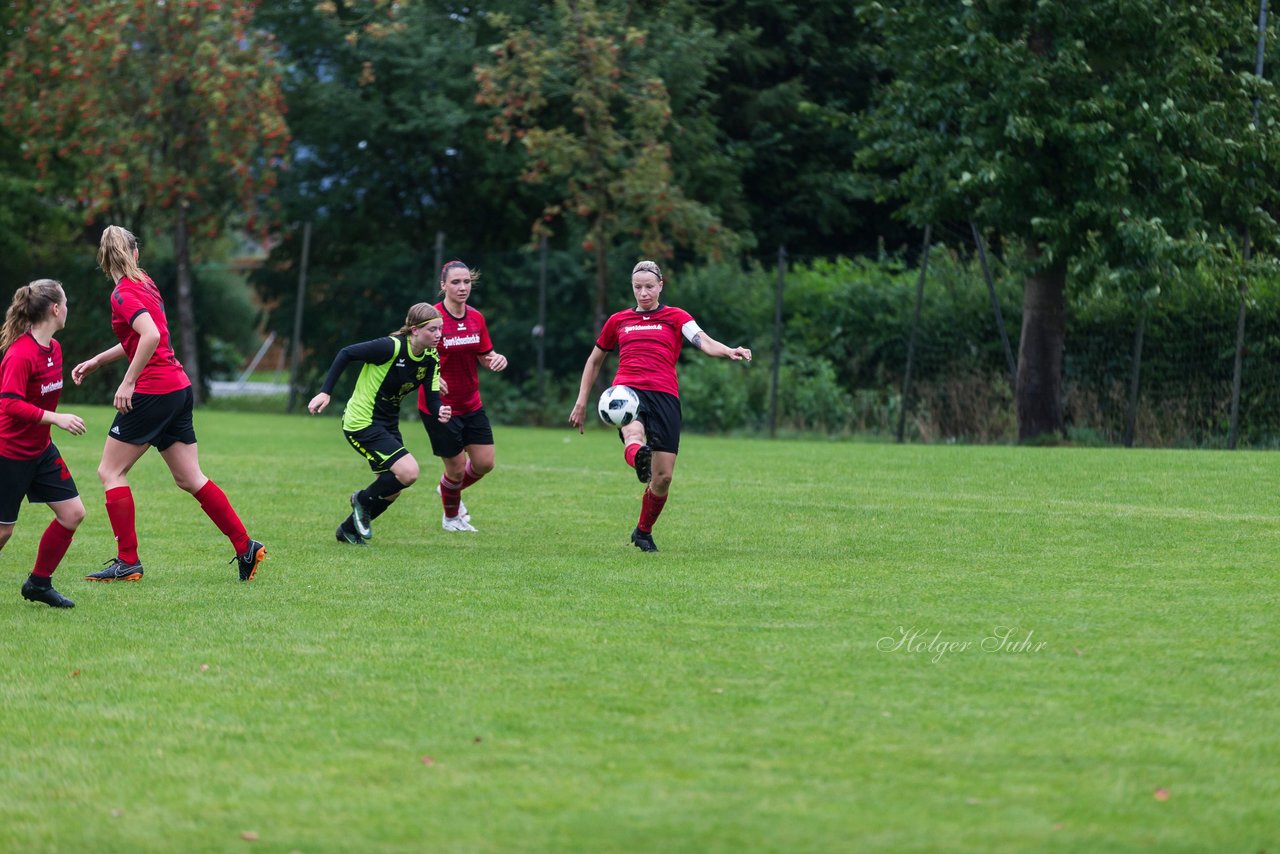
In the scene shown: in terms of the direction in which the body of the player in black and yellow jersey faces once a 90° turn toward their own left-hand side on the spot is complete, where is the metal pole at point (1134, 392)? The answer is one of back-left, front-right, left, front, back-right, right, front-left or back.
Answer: front

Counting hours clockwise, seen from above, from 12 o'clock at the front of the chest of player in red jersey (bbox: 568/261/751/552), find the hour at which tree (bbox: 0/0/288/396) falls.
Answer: The tree is roughly at 5 o'clock from the player in red jersey.

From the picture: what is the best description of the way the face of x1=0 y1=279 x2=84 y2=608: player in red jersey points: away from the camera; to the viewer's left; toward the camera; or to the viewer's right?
to the viewer's right

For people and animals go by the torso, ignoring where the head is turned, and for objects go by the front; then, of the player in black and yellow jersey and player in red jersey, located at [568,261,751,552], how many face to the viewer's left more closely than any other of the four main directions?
0

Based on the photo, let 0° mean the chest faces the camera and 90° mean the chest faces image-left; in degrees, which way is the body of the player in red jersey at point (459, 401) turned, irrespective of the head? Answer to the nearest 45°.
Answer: approximately 315°

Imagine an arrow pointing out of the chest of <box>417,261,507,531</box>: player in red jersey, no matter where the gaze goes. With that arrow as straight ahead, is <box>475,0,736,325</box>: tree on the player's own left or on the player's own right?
on the player's own left

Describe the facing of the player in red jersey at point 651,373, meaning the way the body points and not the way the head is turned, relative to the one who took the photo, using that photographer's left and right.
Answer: facing the viewer

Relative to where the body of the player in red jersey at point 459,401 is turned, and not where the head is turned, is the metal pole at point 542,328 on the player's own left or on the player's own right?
on the player's own left

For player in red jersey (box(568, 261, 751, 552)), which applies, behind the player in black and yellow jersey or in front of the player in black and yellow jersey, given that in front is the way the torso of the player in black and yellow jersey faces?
in front
